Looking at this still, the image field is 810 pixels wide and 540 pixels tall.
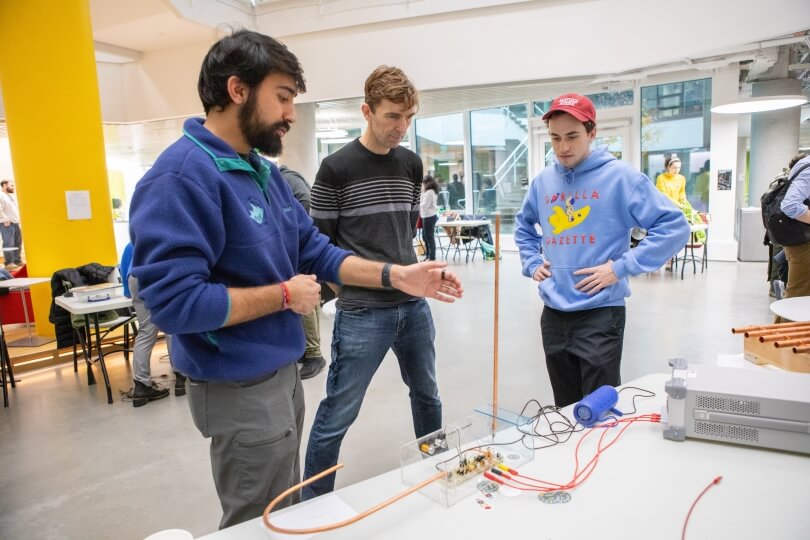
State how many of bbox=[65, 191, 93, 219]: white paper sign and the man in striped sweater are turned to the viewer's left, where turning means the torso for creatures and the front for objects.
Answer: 0

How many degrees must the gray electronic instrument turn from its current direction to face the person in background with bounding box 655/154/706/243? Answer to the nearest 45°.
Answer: approximately 90° to its right

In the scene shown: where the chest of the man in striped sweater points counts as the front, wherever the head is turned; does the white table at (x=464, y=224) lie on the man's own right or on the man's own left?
on the man's own left

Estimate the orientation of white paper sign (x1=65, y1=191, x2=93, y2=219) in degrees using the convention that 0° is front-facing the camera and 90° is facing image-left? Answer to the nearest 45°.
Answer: approximately 0°

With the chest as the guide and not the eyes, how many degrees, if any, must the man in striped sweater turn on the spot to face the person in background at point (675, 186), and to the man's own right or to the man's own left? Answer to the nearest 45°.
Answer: approximately 90° to the man's own left

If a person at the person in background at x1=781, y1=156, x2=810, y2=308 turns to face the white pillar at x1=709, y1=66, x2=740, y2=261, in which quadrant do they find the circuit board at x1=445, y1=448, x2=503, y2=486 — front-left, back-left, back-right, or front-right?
back-left

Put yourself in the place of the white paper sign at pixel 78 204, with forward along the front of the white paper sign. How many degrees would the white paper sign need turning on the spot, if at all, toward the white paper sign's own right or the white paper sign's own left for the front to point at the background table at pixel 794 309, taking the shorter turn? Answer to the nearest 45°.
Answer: approximately 45° to the white paper sign's own left

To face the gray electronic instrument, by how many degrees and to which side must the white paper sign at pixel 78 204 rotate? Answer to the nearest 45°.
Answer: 0° — it already faces it

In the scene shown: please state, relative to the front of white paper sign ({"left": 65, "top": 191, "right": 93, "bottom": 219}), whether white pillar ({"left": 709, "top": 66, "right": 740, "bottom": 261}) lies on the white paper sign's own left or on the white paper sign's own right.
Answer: on the white paper sign's own left

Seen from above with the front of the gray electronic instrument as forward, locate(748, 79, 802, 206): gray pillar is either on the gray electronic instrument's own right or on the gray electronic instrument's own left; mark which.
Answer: on the gray electronic instrument's own right

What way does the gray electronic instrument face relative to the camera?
to the viewer's left

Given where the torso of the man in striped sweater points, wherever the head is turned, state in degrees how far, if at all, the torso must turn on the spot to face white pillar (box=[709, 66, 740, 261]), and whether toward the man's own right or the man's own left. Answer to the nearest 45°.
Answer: approximately 90° to the man's own left

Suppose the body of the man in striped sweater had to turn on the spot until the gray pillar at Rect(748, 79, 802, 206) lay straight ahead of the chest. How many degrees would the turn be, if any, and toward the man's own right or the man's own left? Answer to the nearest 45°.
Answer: approximately 90° to the man's own left

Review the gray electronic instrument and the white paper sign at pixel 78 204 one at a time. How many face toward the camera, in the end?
1
